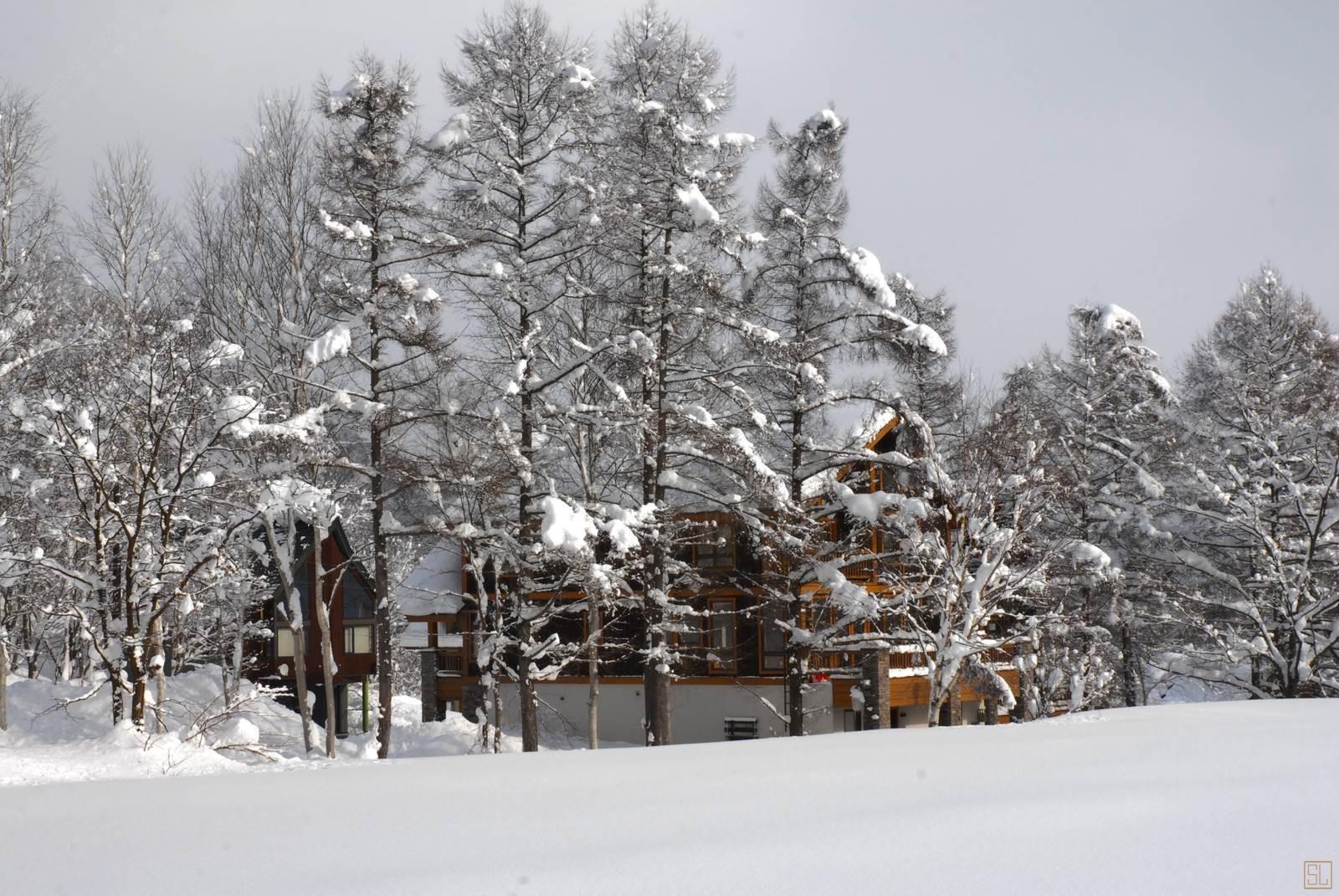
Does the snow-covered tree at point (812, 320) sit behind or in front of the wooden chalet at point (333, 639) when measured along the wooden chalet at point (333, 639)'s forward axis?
in front

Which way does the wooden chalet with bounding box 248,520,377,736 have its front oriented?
toward the camera

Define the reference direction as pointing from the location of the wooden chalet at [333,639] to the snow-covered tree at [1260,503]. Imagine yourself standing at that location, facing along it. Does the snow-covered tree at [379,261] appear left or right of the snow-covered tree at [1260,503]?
right

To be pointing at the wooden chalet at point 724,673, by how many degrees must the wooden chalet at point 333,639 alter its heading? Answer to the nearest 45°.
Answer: approximately 45° to its left

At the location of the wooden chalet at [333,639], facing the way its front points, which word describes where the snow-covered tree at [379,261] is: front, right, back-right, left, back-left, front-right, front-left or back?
front

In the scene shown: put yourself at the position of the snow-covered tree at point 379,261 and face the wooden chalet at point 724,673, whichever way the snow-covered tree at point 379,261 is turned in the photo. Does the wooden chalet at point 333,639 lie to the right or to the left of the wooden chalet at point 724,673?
left

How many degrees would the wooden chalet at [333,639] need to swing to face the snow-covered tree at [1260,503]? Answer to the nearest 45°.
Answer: approximately 45° to its left
